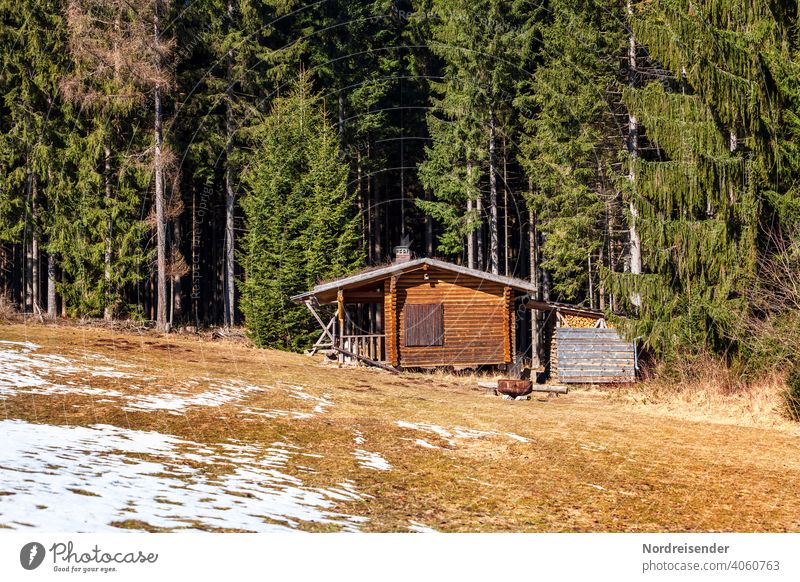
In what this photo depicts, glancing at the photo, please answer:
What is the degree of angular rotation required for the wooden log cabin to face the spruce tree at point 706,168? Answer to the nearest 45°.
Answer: approximately 135° to its left
